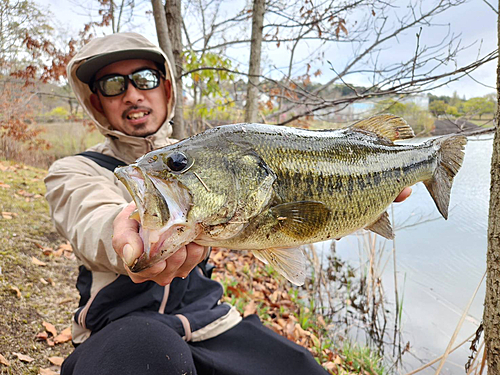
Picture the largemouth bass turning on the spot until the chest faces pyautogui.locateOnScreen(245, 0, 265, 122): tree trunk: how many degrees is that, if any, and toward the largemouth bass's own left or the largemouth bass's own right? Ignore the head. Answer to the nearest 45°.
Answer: approximately 90° to the largemouth bass's own right

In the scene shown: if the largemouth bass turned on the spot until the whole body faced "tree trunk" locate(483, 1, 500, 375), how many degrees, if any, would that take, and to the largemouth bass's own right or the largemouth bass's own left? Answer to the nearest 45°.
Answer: approximately 135° to the largemouth bass's own right

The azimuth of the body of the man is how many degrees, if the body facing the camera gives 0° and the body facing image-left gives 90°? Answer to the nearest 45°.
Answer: approximately 0°

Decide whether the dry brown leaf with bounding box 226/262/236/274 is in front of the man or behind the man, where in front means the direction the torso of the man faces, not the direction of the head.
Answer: behind

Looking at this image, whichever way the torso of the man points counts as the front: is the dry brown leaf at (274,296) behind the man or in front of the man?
behind

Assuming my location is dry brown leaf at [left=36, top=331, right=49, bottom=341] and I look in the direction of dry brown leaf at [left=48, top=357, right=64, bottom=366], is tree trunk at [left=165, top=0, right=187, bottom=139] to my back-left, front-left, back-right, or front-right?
back-left

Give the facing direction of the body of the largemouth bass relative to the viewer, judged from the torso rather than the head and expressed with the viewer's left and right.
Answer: facing to the left of the viewer

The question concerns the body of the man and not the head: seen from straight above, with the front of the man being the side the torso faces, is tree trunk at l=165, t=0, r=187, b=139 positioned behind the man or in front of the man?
behind

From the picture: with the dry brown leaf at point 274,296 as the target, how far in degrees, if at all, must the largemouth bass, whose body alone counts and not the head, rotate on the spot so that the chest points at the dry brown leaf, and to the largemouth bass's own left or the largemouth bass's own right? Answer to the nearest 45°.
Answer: approximately 90° to the largemouth bass's own right

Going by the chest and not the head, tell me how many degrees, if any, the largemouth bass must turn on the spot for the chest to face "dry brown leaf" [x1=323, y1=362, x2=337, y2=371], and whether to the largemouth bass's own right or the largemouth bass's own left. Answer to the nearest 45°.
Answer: approximately 90° to the largemouth bass's own right
